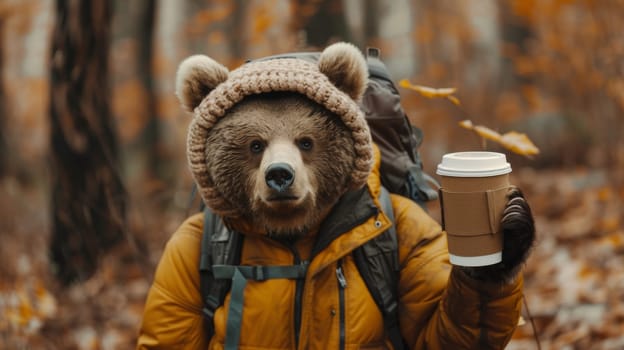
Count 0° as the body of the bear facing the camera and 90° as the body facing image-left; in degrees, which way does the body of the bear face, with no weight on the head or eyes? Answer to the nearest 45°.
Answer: approximately 0°

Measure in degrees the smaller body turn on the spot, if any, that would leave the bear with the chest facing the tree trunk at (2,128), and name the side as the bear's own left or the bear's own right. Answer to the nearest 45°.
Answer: approximately 135° to the bear's own right

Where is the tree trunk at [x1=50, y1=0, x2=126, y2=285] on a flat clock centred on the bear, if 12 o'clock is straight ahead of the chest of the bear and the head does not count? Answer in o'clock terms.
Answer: The tree trunk is roughly at 5 o'clock from the bear.
